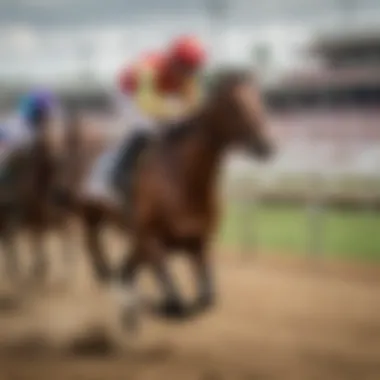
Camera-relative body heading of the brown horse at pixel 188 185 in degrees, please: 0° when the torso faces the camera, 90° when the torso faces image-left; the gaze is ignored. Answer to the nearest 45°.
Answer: approximately 315°
